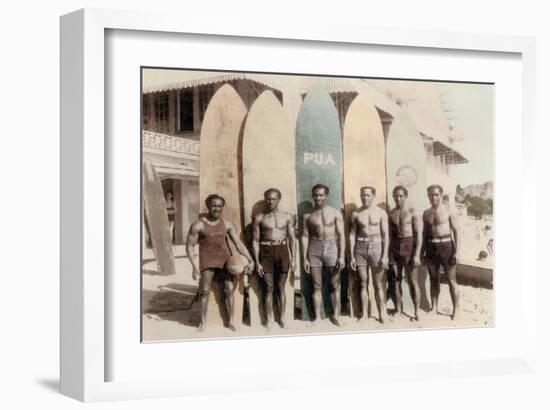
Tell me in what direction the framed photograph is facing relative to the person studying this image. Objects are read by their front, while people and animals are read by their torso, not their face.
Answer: facing the viewer and to the right of the viewer
